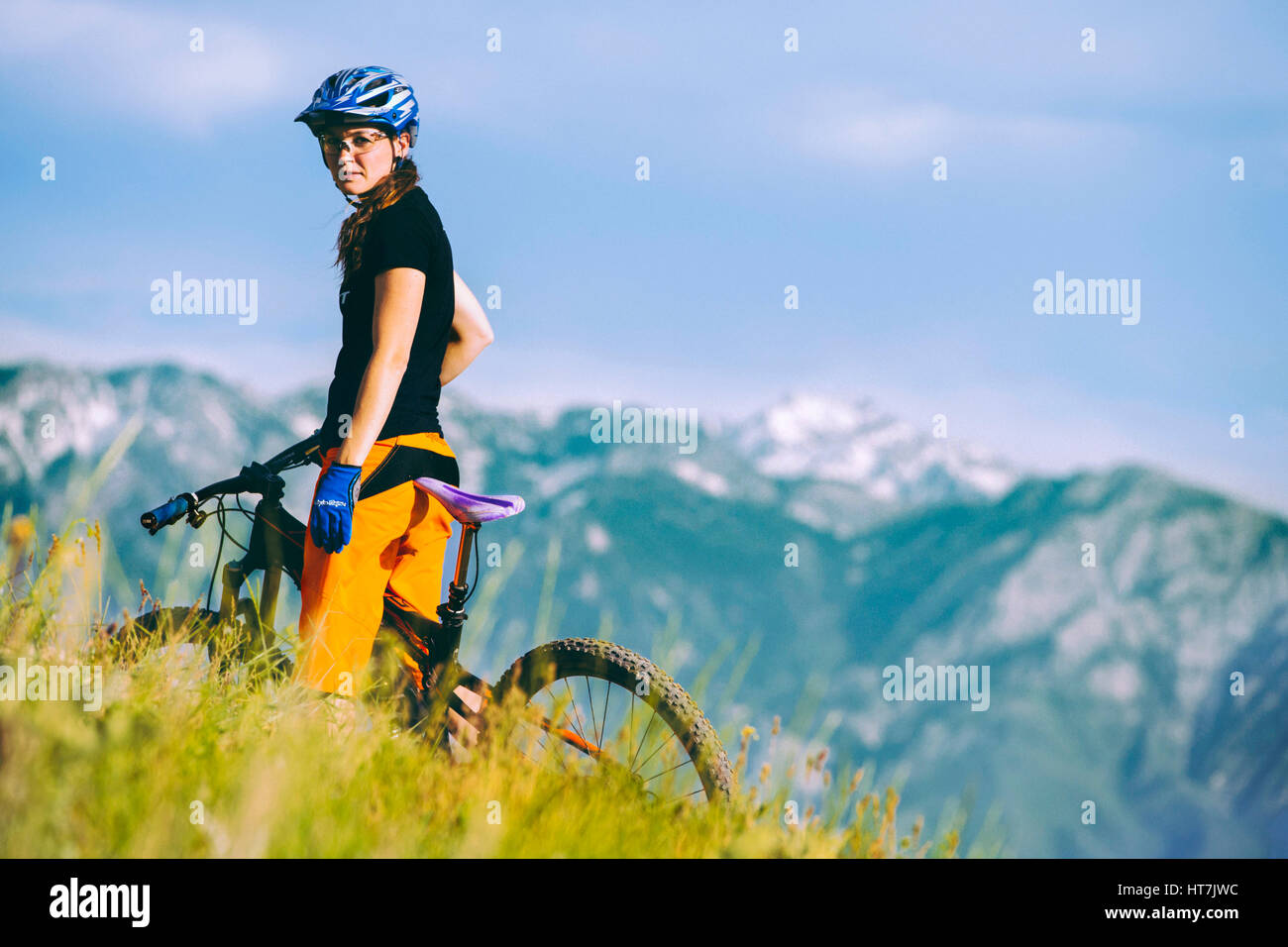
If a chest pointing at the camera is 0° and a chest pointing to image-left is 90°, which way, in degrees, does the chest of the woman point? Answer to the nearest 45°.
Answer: approximately 90°
